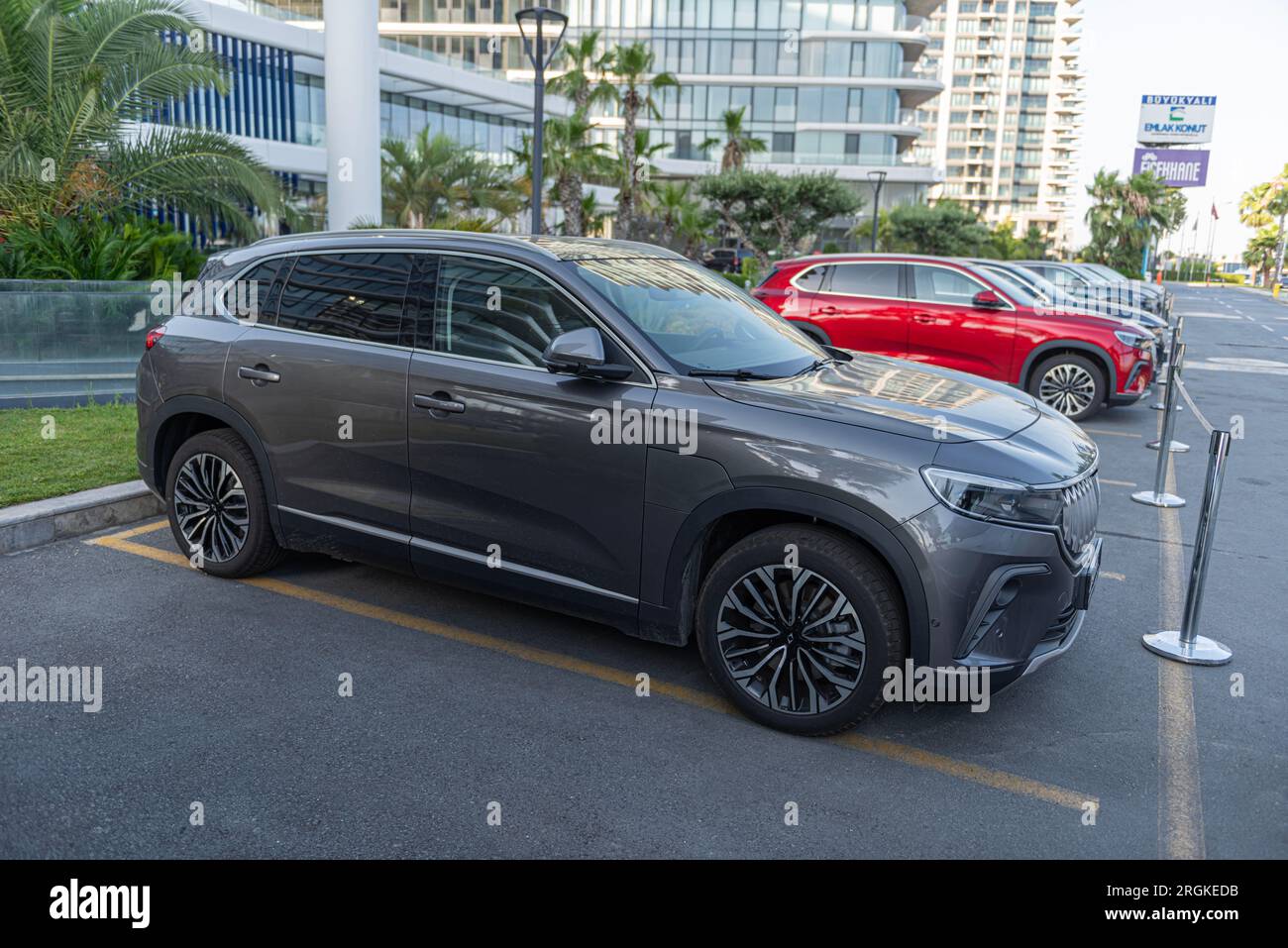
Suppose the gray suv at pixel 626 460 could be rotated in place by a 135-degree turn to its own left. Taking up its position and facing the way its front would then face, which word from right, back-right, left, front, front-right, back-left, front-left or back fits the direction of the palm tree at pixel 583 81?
front

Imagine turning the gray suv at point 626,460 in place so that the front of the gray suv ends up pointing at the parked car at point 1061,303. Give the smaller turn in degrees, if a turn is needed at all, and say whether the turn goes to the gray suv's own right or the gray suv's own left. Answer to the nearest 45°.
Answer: approximately 90° to the gray suv's own left

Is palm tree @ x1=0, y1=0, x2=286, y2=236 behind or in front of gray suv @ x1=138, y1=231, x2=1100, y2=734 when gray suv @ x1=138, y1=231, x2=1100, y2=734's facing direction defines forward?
behind

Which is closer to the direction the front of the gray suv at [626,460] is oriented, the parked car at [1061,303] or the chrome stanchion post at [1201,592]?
the chrome stanchion post

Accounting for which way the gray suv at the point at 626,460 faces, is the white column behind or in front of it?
behind

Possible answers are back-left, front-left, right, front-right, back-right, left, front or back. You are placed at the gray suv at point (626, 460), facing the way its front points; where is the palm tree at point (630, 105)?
back-left

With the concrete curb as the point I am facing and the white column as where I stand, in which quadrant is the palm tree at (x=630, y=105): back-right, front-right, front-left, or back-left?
back-left

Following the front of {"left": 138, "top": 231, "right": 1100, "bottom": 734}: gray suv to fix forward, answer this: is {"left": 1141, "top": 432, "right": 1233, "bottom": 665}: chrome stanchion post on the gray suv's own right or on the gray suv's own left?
on the gray suv's own left

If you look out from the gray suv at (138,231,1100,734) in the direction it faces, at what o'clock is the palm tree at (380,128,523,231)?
The palm tree is roughly at 7 o'clock from the gray suv.

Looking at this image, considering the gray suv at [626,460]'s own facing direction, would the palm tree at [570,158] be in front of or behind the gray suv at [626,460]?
behind

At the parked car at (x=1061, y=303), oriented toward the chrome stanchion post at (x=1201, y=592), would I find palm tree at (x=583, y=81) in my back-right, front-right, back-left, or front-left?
back-right

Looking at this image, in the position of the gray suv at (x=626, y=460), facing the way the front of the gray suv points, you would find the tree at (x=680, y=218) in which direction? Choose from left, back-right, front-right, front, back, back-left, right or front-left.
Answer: back-left

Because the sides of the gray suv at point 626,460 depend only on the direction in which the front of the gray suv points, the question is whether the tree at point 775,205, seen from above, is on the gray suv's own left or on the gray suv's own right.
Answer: on the gray suv's own left

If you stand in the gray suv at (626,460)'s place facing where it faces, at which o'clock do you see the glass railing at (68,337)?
The glass railing is roughly at 6 o'clock from the gray suv.

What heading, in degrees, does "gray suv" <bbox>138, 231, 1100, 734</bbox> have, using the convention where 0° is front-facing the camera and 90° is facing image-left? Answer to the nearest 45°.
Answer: approximately 315°
